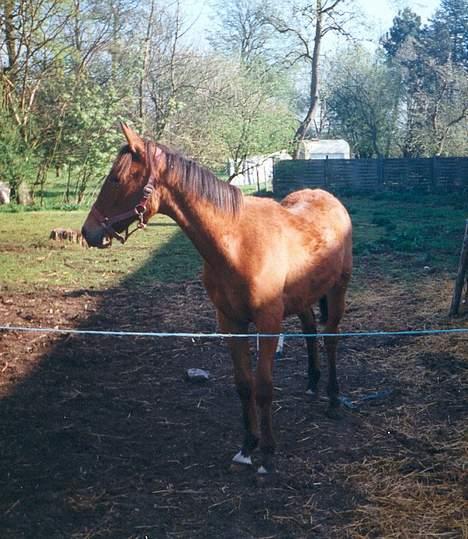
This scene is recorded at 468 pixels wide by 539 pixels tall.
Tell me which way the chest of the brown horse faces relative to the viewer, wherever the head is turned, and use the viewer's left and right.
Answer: facing the viewer and to the left of the viewer

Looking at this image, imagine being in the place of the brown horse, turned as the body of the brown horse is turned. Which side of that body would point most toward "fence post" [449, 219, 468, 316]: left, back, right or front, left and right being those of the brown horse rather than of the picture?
back

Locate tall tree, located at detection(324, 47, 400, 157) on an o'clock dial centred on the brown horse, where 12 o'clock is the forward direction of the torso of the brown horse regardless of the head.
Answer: The tall tree is roughly at 5 o'clock from the brown horse.

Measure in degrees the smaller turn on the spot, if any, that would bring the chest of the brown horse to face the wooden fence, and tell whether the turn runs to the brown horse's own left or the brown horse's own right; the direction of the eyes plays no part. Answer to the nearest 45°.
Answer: approximately 135° to the brown horse's own right
